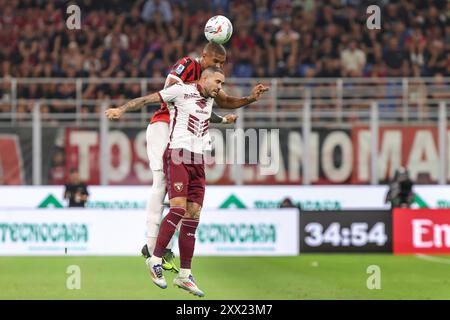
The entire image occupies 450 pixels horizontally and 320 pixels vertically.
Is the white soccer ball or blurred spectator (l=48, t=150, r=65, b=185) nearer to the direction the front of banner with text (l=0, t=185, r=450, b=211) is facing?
the white soccer ball

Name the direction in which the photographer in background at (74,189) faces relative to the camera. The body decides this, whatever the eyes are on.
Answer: toward the camera

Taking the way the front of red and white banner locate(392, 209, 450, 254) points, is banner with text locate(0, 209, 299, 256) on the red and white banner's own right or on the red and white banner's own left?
on the red and white banner's own right

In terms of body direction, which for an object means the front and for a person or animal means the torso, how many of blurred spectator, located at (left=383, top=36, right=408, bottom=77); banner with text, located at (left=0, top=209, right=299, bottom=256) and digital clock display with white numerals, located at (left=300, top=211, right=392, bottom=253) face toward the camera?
3

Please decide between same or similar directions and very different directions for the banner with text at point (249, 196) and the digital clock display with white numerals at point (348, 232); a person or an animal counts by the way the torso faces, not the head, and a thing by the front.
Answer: same or similar directions

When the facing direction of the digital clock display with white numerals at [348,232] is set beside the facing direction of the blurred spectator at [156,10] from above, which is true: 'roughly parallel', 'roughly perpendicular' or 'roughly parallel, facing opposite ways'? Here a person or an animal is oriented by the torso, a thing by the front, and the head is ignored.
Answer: roughly parallel

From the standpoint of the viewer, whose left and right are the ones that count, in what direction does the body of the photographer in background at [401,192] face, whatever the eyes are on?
facing the viewer

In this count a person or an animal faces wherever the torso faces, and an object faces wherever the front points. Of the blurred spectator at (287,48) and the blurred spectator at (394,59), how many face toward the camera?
2

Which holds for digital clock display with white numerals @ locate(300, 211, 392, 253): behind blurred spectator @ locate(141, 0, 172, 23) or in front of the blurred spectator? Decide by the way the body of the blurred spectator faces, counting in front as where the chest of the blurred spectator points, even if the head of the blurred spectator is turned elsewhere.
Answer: in front

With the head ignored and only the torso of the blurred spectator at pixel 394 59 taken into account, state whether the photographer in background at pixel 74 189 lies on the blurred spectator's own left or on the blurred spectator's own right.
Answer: on the blurred spectator's own right
